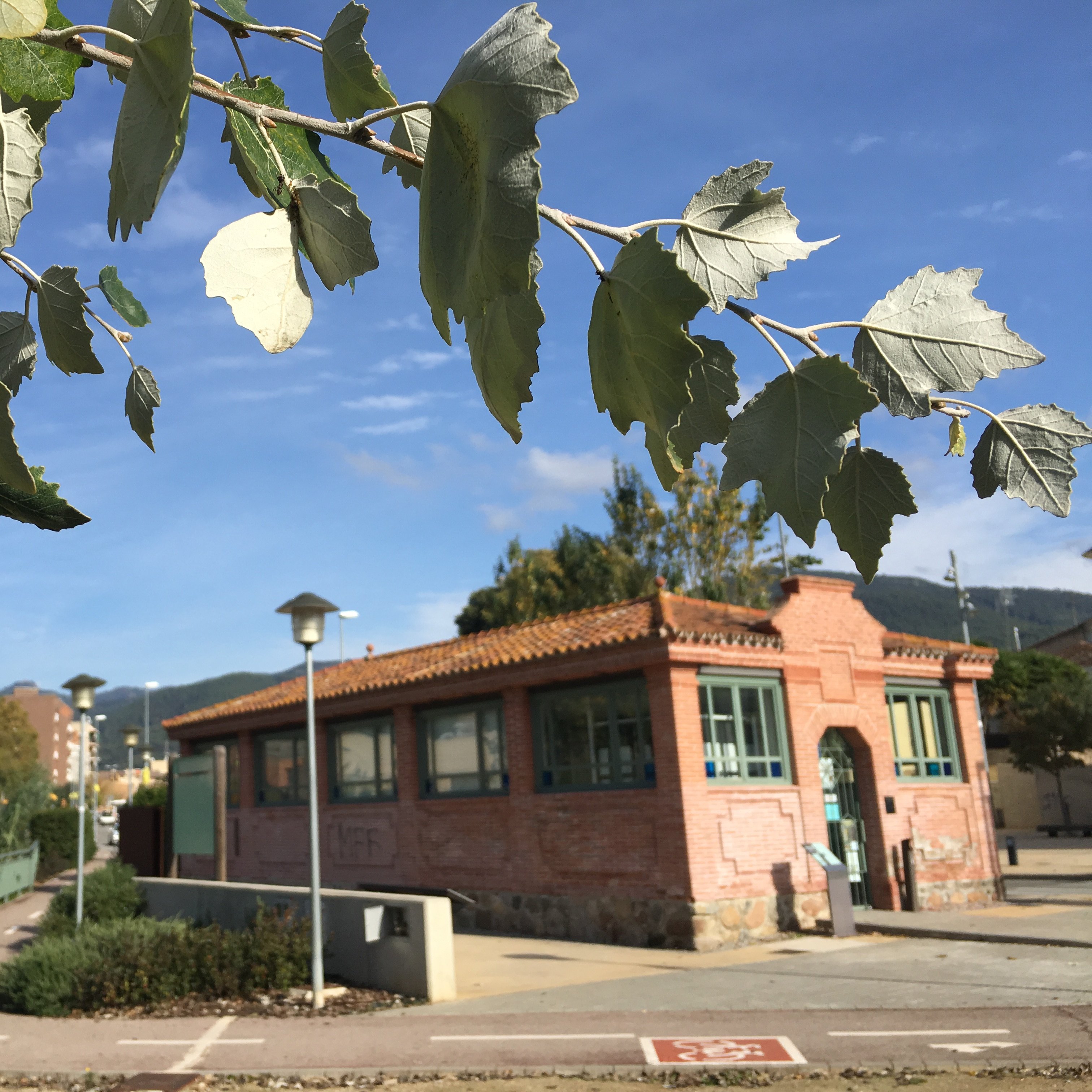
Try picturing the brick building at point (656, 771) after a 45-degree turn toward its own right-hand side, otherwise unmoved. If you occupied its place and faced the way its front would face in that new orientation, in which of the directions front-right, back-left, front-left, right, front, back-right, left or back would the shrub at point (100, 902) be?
right

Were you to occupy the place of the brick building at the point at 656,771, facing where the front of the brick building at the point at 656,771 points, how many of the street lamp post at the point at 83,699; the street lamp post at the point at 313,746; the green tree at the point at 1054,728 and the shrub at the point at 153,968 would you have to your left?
1

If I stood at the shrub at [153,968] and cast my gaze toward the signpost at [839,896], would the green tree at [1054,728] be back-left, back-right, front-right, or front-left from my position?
front-left

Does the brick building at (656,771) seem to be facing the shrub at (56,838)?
no

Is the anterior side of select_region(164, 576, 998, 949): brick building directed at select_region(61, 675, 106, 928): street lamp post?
no

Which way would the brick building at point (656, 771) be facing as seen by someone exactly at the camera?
facing the viewer and to the right of the viewer

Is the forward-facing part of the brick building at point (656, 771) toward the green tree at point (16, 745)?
no

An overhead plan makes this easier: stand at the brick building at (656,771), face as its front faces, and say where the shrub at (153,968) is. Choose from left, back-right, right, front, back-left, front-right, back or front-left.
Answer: right

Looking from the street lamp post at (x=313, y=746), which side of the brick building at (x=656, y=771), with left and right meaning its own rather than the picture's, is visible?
right
